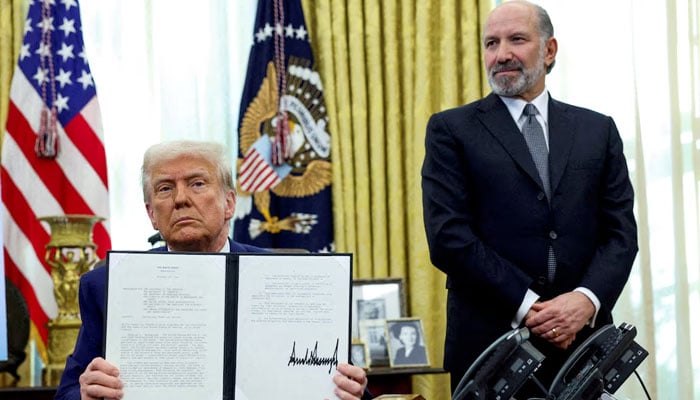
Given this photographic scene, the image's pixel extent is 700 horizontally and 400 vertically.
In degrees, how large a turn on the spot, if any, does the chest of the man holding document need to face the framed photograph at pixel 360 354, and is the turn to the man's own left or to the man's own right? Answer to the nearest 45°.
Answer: approximately 135° to the man's own left

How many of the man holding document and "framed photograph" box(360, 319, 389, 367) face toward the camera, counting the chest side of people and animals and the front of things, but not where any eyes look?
2

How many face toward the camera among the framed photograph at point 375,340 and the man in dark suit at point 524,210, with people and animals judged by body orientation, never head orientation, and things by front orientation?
2

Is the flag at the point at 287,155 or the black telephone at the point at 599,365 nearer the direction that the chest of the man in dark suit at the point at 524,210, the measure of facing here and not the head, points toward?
the black telephone

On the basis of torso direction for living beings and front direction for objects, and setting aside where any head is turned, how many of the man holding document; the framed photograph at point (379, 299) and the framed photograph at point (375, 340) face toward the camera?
3

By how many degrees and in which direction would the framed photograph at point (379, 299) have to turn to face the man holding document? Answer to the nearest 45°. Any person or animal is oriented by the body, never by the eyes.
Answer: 0° — it already faces them
